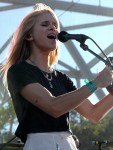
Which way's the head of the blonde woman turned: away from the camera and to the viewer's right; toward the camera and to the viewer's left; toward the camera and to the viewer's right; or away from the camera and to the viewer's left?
toward the camera and to the viewer's right

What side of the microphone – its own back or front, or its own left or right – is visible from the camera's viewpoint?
left

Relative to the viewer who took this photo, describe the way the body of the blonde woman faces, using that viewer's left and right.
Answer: facing the viewer and to the right of the viewer
